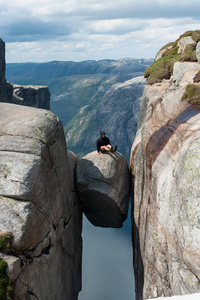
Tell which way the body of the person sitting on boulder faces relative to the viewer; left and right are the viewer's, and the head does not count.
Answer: facing the viewer and to the right of the viewer

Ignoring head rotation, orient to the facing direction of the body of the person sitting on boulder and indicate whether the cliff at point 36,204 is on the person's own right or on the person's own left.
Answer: on the person's own right

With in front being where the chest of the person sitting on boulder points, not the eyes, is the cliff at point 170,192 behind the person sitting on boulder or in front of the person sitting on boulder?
in front
